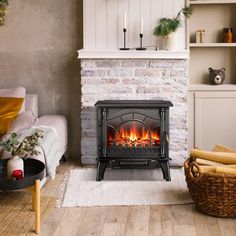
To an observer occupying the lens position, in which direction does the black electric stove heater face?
facing the viewer

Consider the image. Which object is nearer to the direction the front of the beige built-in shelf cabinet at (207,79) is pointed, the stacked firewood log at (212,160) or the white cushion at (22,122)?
the stacked firewood log

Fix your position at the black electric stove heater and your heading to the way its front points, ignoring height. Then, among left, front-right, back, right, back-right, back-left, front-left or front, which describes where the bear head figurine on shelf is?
back-left

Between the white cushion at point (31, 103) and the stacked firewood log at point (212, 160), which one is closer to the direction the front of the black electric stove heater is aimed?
the stacked firewood log

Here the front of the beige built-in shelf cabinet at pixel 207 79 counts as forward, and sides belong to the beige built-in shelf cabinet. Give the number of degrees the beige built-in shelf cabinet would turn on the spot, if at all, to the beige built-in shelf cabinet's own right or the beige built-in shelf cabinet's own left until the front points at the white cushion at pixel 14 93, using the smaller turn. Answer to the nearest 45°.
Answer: approximately 90° to the beige built-in shelf cabinet's own right

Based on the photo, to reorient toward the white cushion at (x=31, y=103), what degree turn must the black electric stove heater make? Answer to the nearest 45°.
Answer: approximately 135° to its right

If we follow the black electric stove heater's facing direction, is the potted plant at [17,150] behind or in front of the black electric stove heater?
in front

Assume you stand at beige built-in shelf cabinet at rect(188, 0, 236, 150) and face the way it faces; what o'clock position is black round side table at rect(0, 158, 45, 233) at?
The black round side table is roughly at 1 o'clock from the beige built-in shelf cabinet.

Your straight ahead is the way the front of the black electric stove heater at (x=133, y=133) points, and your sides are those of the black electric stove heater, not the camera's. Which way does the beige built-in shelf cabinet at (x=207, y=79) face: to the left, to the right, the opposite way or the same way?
the same way

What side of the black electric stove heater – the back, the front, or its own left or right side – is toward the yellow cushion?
right

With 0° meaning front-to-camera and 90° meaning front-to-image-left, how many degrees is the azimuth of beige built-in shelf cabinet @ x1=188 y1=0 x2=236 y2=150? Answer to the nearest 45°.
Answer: approximately 0°

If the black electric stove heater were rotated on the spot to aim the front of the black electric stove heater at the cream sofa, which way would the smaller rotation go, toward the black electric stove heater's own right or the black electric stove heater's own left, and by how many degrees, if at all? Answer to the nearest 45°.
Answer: approximately 135° to the black electric stove heater's own right

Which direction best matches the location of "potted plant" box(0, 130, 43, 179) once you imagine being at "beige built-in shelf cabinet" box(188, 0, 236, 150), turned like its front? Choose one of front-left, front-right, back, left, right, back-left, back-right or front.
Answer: front-right

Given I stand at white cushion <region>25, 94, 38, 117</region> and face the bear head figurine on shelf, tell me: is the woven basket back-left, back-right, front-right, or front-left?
front-right

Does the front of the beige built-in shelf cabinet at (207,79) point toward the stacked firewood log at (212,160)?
yes

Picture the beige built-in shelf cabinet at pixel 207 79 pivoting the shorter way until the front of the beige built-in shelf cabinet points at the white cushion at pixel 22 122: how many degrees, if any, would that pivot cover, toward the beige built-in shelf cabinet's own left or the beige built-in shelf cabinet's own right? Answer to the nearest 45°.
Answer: approximately 45° to the beige built-in shelf cabinet's own right

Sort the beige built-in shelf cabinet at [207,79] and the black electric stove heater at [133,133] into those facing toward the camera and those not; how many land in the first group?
2
